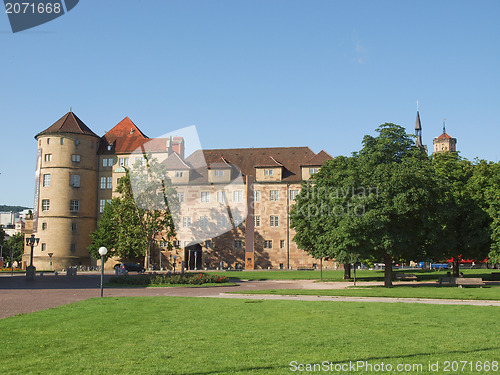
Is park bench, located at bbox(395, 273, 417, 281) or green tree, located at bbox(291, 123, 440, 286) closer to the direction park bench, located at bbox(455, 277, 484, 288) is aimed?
the green tree

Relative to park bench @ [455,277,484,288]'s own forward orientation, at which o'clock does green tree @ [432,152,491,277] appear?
The green tree is roughly at 6 o'clock from the park bench.

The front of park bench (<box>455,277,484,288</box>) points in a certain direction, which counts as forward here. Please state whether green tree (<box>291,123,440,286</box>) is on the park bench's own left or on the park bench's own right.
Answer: on the park bench's own right

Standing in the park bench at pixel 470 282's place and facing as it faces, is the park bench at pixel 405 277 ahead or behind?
behind

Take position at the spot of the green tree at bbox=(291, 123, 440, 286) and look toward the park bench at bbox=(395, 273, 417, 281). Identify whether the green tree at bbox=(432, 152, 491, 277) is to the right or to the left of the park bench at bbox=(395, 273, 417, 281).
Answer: right
